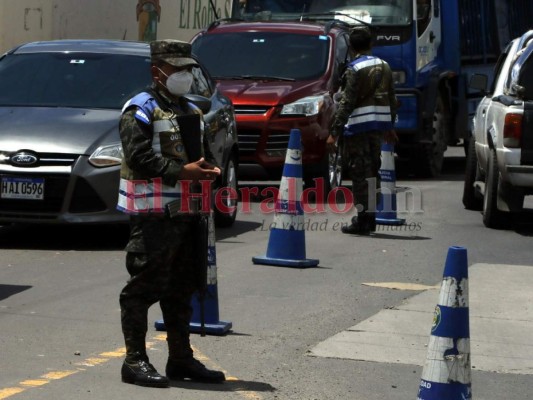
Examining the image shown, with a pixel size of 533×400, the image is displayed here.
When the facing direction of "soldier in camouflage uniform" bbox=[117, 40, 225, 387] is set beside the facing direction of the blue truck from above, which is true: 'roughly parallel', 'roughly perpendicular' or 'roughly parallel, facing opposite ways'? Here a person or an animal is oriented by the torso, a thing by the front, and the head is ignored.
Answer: roughly perpendicular

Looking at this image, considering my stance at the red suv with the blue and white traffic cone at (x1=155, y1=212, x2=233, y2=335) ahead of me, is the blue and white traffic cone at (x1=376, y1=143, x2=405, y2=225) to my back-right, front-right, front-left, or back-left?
front-left

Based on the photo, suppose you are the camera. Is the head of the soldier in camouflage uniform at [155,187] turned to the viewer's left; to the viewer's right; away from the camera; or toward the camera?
to the viewer's right

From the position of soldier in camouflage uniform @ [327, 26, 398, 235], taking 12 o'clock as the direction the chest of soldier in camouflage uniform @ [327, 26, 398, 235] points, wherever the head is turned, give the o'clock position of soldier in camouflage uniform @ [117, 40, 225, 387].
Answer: soldier in camouflage uniform @ [117, 40, 225, 387] is roughly at 8 o'clock from soldier in camouflage uniform @ [327, 26, 398, 235].

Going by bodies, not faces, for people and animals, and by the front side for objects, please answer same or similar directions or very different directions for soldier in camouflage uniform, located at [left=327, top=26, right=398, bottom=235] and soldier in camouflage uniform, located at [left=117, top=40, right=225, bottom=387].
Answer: very different directions

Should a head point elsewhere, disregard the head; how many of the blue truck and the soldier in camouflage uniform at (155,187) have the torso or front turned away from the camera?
0

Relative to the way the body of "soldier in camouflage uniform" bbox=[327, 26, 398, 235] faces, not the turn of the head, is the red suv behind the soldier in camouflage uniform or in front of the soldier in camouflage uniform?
in front

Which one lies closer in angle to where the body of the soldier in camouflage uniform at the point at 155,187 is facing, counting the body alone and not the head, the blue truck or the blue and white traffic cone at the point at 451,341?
the blue and white traffic cone

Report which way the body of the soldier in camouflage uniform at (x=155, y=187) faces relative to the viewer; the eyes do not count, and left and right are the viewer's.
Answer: facing the viewer and to the right of the viewer

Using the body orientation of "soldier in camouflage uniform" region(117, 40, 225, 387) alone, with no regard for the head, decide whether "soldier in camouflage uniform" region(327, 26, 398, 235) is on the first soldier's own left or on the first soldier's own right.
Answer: on the first soldier's own left

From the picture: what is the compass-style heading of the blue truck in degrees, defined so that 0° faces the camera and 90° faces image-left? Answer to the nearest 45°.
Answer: approximately 45°

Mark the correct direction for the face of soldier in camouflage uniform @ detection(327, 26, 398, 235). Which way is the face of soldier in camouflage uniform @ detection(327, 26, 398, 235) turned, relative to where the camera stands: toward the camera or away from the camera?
away from the camera
